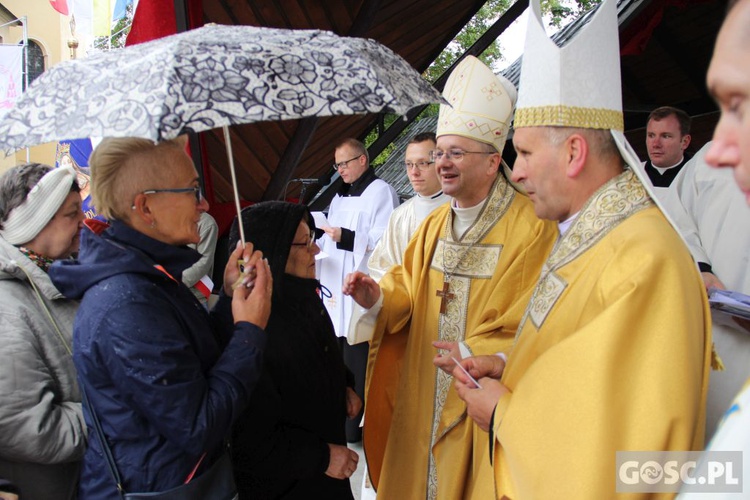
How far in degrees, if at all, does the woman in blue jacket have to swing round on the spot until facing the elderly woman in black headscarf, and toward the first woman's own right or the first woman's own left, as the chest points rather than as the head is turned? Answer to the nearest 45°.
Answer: approximately 45° to the first woman's own left

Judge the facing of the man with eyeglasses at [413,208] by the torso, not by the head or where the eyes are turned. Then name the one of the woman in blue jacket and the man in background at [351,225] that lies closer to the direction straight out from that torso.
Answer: the woman in blue jacket

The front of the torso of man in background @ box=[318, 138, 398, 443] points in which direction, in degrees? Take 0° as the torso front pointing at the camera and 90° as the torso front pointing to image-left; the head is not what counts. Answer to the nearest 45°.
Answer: approximately 45°

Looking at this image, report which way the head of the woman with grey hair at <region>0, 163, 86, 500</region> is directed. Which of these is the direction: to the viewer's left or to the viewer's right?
to the viewer's right

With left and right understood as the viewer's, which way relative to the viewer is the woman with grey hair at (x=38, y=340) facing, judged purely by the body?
facing to the right of the viewer

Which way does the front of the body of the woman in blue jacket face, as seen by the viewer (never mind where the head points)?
to the viewer's right

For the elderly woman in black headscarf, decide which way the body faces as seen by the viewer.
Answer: to the viewer's right

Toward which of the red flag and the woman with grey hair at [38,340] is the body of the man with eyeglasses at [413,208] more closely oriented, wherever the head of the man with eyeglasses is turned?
the woman with grey hair

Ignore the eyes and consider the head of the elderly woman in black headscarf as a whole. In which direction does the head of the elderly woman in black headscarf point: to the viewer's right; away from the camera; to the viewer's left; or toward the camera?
to the viewer's right
